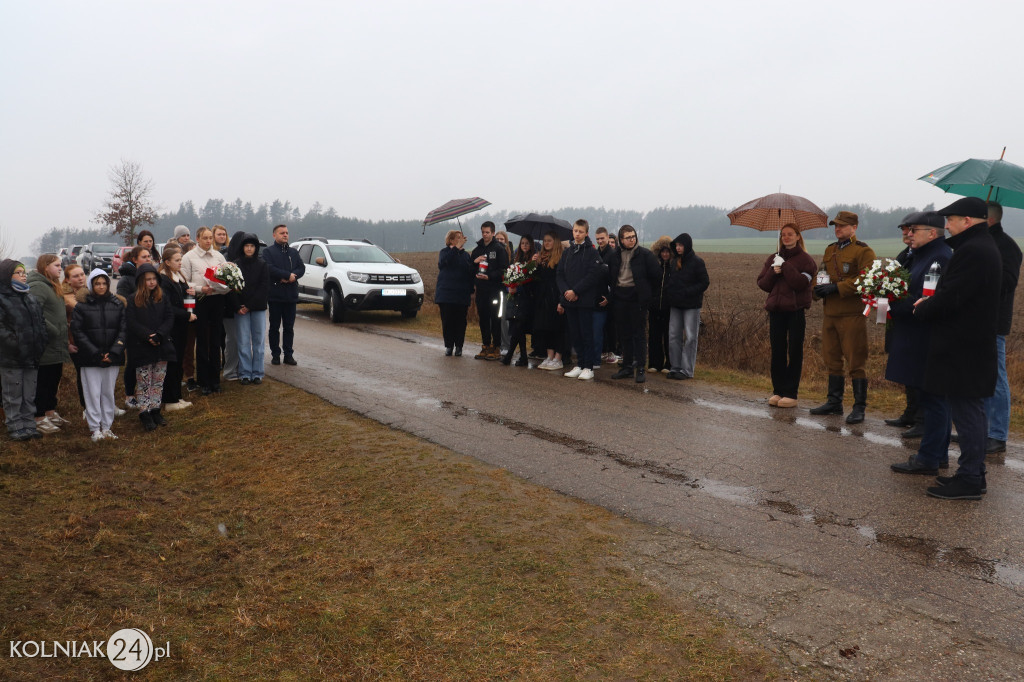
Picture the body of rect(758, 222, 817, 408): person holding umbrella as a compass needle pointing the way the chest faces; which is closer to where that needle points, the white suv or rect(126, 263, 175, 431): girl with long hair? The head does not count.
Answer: the girl with long hair

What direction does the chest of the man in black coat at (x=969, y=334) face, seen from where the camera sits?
to the viewer's left

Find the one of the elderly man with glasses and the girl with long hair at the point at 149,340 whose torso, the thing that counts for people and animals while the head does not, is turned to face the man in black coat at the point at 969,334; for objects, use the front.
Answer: the girl with long hair

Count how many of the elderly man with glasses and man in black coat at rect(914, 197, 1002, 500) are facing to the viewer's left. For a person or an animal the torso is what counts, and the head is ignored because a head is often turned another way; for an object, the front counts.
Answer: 2

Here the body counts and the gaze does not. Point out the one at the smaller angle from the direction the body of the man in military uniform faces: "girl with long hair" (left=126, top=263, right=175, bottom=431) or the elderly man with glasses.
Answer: the girl with long hair

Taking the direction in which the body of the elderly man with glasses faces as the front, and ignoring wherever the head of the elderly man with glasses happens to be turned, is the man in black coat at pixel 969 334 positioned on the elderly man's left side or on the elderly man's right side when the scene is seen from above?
on the elderly man's left side

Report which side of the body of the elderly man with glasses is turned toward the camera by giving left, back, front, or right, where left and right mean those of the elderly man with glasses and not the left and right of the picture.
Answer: left
